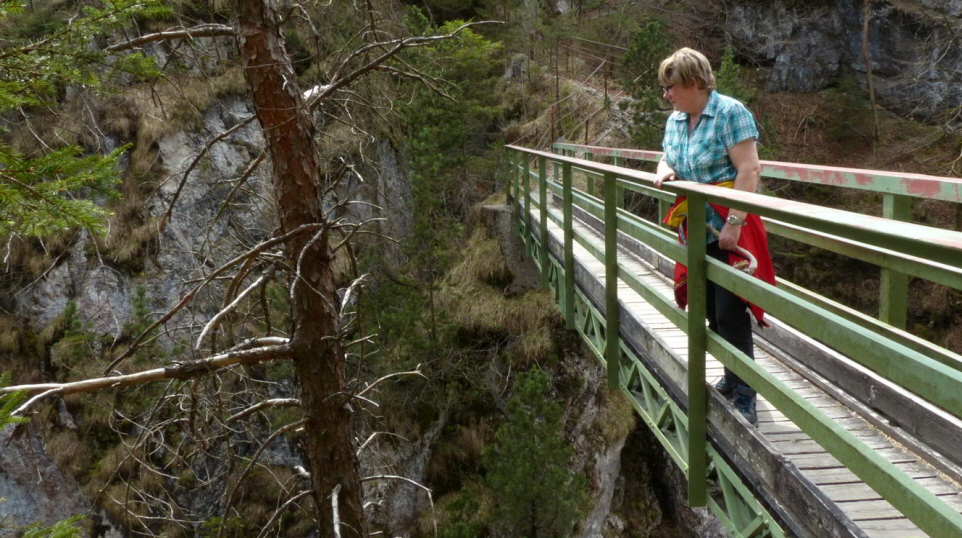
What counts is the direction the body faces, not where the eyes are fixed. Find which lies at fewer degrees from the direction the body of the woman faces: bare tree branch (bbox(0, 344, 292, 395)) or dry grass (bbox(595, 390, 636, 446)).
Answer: the bare tree branch

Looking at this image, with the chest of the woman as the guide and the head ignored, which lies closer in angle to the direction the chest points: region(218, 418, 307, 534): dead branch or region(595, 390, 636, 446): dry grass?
the dead branch

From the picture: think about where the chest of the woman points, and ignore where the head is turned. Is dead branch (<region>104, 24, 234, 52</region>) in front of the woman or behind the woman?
in front

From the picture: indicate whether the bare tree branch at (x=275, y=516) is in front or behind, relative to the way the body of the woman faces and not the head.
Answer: in front

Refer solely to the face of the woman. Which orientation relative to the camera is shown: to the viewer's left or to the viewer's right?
to the viewer's left

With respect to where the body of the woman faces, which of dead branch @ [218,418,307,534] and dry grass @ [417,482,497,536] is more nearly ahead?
the dead branch

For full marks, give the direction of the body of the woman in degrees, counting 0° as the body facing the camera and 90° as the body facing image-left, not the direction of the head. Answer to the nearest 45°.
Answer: approximately 45°

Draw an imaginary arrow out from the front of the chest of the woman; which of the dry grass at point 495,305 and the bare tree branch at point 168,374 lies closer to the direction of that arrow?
the bare tree branch

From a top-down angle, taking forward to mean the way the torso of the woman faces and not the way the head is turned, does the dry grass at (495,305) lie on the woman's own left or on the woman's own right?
on the woman's own right
